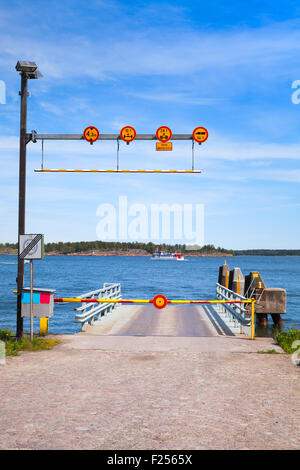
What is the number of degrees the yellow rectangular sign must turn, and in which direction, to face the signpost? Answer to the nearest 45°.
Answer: approximately 90° to its right

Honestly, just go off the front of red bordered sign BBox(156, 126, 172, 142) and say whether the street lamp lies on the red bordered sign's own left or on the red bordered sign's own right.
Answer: on the red bordered sign's own right

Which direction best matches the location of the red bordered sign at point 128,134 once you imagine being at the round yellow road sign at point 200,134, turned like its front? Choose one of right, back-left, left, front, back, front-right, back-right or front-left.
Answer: right

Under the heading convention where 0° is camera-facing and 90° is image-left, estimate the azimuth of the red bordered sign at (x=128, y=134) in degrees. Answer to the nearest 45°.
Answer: approximately 0°

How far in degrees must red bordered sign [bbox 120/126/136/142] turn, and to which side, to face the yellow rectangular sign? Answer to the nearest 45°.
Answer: approximately 90° to its left

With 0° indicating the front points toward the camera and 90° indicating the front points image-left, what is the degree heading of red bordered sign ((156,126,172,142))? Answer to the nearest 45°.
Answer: approximately 0°
